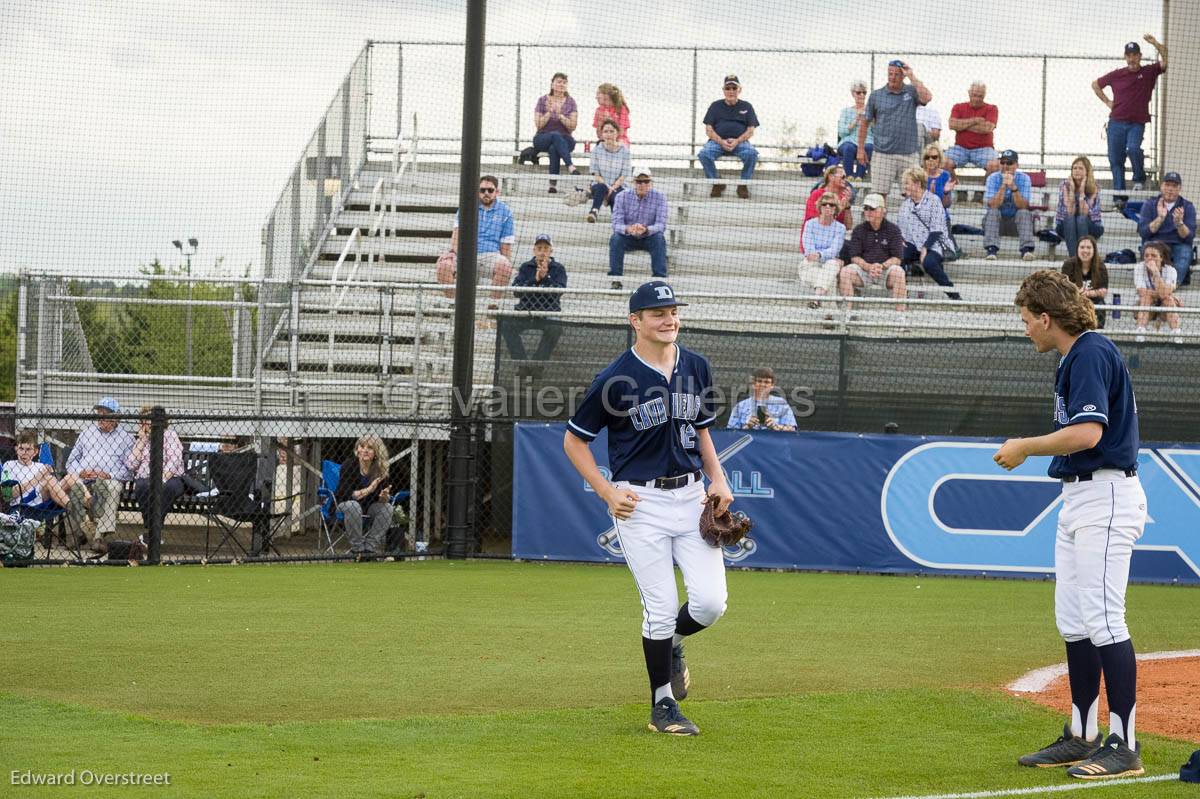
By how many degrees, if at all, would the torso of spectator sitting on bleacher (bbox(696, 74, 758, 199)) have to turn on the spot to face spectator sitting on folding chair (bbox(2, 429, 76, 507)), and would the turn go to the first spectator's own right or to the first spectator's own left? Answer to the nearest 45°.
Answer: approximately 45° to the first spectator's own right

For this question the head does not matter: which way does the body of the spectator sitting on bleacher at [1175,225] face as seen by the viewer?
toward the camera

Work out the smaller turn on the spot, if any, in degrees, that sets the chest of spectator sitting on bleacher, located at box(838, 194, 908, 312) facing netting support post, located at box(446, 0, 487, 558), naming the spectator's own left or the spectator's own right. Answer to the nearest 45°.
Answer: approximately 45° to the spectator's own right

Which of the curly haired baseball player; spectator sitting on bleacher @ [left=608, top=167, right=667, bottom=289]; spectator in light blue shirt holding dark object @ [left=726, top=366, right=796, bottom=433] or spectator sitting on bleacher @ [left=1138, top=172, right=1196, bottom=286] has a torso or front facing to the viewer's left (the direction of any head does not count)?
the curly haired baseball player

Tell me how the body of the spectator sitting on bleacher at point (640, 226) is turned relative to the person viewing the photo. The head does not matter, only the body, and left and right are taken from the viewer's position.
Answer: facing the viewer

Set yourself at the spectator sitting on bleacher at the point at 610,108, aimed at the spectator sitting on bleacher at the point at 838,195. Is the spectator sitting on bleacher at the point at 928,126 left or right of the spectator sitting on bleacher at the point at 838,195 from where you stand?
left

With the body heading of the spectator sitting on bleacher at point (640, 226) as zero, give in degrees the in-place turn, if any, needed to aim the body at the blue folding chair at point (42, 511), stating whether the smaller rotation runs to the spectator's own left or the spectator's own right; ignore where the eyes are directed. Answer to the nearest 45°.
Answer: approximately 45° to the spectator's own right

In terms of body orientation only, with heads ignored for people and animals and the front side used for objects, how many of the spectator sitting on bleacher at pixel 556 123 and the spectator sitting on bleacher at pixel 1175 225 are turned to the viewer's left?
0

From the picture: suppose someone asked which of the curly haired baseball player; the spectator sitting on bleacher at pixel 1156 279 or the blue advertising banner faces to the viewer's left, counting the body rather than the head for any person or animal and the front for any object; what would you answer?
the curly haired baseball player

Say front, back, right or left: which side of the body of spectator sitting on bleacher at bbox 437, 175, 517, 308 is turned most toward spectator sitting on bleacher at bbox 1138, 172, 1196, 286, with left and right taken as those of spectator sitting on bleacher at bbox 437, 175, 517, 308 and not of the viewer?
left

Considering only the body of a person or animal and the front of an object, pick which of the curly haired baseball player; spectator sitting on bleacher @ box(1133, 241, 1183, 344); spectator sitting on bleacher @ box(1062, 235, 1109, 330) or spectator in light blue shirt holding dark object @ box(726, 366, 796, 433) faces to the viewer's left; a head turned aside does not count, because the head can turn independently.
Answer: the curly haired baseball player

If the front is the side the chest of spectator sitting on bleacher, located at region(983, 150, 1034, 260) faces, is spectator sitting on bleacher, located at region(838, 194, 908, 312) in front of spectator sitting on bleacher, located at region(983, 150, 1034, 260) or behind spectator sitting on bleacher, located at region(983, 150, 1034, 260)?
in front

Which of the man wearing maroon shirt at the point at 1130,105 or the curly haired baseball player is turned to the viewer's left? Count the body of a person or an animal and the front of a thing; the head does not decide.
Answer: the curly haired baseball player

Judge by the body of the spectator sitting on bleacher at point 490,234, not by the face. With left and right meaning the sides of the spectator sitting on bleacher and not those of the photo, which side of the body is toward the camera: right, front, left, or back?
front

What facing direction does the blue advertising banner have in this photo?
toward the camera
